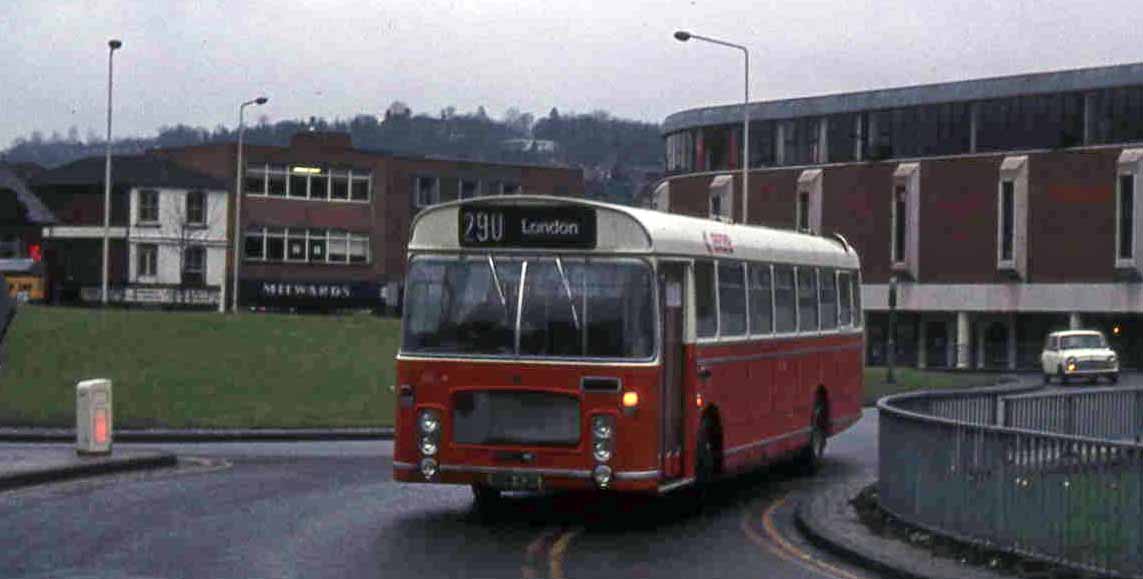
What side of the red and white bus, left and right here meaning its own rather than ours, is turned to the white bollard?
right

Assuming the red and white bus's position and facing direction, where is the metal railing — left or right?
on its left

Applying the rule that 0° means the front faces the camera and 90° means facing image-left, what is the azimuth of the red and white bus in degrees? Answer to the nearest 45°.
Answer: approximately 45°
